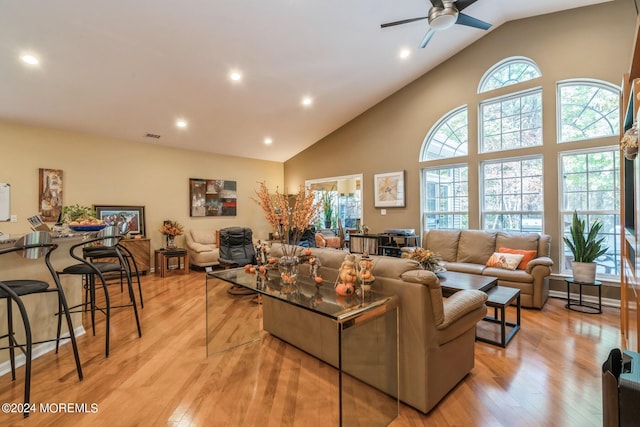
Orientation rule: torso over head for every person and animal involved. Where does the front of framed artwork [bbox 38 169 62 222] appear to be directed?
toward the camera

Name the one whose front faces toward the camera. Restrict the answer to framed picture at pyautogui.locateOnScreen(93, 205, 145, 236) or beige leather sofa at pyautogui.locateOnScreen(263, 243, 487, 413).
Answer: the framed picture

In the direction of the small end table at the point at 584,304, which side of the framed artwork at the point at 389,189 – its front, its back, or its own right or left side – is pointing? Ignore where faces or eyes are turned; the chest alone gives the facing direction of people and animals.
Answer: left

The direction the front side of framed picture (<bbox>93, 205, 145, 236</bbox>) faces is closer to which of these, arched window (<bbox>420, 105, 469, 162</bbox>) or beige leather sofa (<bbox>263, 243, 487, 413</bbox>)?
the beige leather sofa

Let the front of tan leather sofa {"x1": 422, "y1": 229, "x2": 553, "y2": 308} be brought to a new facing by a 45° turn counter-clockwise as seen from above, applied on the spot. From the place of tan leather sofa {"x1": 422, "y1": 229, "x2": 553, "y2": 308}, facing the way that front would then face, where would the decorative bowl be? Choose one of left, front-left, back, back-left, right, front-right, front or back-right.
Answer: front-right

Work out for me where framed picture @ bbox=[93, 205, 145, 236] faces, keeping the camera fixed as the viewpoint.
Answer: facing the viewer

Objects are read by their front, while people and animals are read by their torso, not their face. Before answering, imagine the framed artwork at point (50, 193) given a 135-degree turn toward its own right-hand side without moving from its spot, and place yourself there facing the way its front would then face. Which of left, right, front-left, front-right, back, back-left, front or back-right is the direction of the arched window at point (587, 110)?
back

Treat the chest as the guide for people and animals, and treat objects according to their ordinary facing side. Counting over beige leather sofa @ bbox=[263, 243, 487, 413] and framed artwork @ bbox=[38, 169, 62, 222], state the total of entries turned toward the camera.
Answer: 1

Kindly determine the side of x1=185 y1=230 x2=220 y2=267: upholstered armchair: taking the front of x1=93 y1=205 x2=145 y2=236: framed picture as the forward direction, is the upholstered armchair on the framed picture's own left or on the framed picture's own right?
on the framed picture's own left

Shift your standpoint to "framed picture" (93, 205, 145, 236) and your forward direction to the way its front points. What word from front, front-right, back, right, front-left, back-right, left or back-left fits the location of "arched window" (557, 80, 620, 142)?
front-left

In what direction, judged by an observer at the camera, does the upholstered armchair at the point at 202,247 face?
facing the viewer and to the right of the viewer

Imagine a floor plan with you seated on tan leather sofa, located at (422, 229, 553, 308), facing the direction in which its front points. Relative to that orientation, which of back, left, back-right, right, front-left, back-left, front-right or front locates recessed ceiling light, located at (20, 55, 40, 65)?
front

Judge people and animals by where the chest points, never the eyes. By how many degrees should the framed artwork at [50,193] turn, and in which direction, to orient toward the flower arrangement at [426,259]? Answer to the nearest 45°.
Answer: approximately 45° to its left

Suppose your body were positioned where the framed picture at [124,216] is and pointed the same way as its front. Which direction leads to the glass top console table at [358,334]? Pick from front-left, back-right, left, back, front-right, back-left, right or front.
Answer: front

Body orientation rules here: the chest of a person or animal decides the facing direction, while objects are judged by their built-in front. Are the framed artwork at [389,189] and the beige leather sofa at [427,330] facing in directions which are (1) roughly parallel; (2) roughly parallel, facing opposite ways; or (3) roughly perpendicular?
roughly parallel, facing opposite ways

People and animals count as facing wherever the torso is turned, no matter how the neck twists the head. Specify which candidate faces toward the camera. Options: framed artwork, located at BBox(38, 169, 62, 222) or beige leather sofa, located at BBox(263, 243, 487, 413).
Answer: the framed artwork

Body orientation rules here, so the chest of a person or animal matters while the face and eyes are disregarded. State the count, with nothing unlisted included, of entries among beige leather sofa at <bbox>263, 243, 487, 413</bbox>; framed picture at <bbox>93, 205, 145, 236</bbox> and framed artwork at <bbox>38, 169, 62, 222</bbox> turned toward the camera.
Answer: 2
